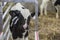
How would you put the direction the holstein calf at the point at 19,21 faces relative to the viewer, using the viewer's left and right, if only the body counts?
facing the viewer and to the right of the viewer
